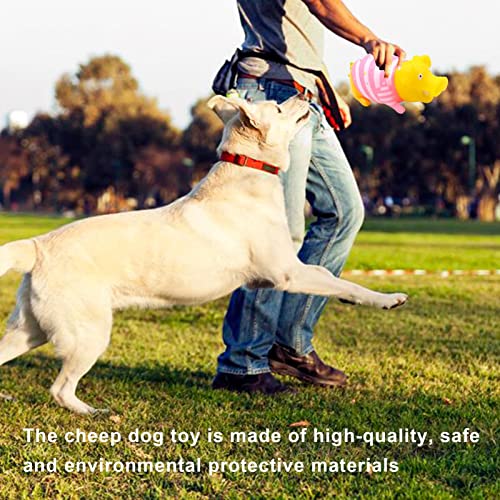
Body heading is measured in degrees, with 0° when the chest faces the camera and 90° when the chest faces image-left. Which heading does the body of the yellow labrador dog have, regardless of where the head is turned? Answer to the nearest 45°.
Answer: approximately 270°

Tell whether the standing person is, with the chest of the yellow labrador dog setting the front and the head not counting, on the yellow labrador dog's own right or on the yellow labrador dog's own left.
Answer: on the yellow labrador dog's own left

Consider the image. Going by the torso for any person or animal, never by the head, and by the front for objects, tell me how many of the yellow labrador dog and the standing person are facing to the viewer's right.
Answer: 2

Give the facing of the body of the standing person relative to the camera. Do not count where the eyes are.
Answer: to the viewer's right

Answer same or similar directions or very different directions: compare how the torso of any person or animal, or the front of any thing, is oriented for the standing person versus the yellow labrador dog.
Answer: same or similar directions

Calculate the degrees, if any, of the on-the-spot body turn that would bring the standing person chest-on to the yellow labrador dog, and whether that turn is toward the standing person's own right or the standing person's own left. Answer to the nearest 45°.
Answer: approximately 135° to the standing person's own right
